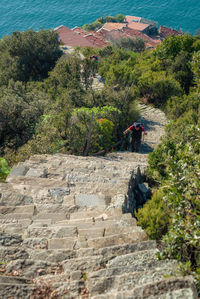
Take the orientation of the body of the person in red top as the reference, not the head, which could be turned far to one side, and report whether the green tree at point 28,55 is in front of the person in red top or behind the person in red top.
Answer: behind

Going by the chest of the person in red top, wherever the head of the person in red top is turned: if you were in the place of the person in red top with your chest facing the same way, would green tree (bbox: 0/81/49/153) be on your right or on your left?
on your right

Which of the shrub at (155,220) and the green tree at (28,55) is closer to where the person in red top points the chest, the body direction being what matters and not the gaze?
the shrub

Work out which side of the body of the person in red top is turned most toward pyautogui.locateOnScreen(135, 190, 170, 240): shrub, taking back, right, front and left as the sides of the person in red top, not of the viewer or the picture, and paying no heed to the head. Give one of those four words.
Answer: front

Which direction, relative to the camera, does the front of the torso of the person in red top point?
toward the camera

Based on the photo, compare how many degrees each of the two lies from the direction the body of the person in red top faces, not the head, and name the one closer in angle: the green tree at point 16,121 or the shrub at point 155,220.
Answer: the shrub
